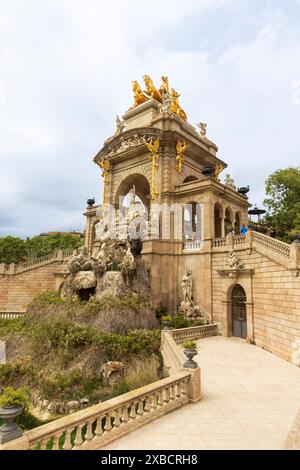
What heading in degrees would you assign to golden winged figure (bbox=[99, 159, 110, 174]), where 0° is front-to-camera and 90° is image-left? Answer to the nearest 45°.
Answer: approximately 45°

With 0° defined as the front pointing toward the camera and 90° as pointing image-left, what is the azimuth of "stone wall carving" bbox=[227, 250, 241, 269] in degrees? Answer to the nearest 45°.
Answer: approximately 45°

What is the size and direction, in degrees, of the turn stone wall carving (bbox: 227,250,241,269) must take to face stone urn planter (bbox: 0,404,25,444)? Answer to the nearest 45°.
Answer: approximately 45° to its left
